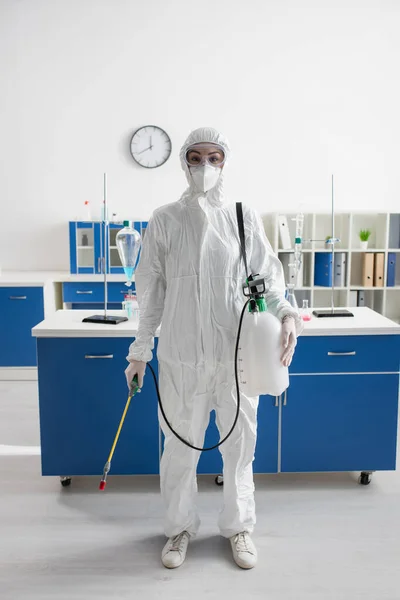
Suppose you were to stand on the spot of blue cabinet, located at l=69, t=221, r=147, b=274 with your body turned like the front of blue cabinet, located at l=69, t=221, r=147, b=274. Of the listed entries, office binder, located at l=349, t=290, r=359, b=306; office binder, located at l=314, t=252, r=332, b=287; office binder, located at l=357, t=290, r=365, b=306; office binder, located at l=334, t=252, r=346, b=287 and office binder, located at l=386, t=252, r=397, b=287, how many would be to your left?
5

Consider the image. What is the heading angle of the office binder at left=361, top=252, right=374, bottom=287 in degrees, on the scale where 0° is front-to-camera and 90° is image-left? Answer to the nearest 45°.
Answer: approximately 0°

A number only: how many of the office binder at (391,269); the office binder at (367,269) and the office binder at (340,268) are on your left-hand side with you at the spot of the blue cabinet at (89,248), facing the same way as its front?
3

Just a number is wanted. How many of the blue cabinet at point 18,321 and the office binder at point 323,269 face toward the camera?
2

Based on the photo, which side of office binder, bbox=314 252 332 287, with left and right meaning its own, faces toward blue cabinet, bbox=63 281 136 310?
right

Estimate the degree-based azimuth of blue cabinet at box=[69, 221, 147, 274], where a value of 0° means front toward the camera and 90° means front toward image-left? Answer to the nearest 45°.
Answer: approximately 0°
